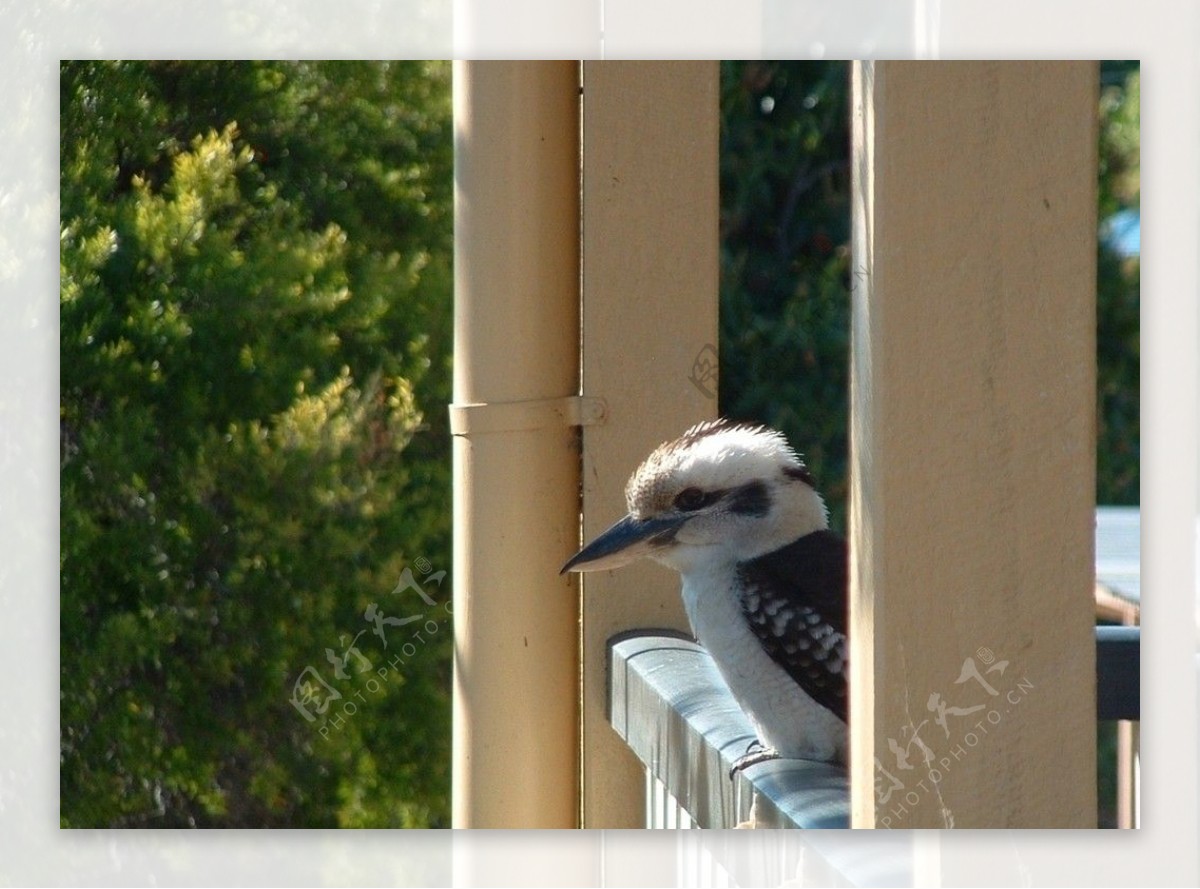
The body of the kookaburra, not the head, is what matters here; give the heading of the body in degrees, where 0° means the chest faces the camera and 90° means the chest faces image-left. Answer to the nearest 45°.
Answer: approximately 90°
